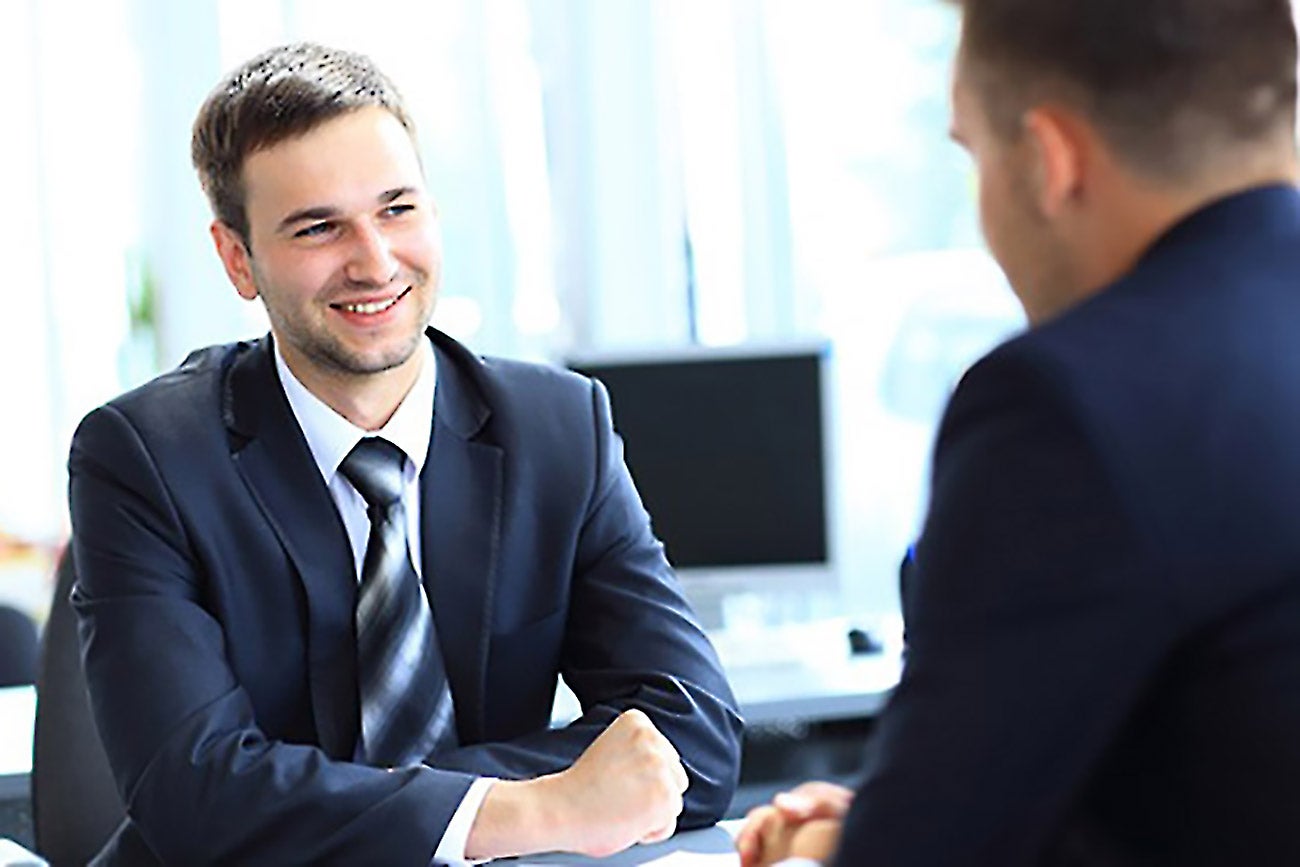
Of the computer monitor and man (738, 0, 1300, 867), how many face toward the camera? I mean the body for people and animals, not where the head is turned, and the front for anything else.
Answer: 1

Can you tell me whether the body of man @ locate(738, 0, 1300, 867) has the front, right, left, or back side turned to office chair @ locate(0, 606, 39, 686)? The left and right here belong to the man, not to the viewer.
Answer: front

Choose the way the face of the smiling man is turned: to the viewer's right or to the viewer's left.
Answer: to the viewer's right

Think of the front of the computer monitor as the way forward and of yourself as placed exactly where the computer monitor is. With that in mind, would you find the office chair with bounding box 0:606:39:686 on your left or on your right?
on your right

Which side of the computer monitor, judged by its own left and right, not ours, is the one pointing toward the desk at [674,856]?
front

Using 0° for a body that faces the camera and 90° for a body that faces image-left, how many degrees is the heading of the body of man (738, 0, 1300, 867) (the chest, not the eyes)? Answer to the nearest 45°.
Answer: approximately 135°

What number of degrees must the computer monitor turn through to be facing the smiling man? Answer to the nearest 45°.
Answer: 0° — it already faces them

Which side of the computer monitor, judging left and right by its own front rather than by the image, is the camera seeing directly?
front

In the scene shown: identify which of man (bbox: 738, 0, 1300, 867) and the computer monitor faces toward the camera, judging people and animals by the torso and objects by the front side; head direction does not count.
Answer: the computer monitor

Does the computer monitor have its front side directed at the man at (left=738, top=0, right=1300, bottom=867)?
yes

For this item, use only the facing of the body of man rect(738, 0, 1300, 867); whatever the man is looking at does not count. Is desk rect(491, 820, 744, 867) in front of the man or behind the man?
in front

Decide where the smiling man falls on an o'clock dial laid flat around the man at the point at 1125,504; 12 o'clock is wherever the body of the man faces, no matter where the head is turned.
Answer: The smiling man is roughly at 12 o'clock from the man.

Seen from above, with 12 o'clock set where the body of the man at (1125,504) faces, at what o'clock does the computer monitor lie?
The computer monitor is roughly at 1 o'clock from the man.

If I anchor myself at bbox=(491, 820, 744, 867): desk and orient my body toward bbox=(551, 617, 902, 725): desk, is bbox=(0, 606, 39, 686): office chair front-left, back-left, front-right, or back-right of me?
front-left

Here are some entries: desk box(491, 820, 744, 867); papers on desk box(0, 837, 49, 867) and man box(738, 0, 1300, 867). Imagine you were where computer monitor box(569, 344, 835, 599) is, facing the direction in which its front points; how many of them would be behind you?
0

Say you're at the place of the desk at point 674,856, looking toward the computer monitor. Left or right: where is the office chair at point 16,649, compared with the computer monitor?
left

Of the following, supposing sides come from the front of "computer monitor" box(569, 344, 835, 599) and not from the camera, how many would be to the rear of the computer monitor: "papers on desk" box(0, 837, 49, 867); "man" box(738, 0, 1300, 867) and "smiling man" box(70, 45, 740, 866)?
0
